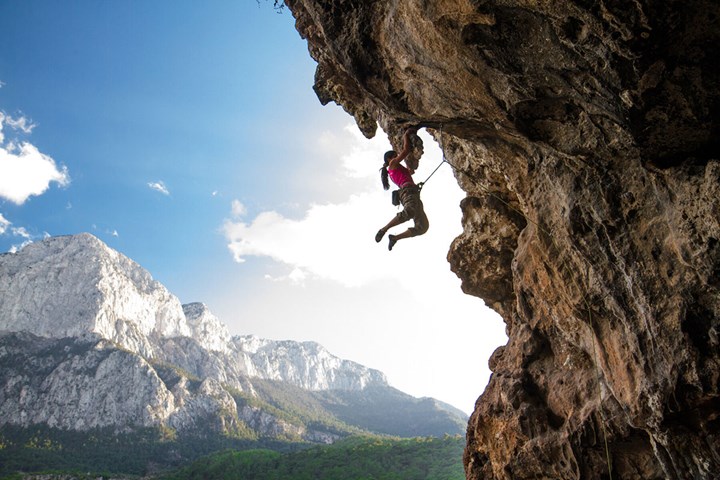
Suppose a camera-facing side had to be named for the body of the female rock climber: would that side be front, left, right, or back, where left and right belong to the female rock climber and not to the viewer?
right
